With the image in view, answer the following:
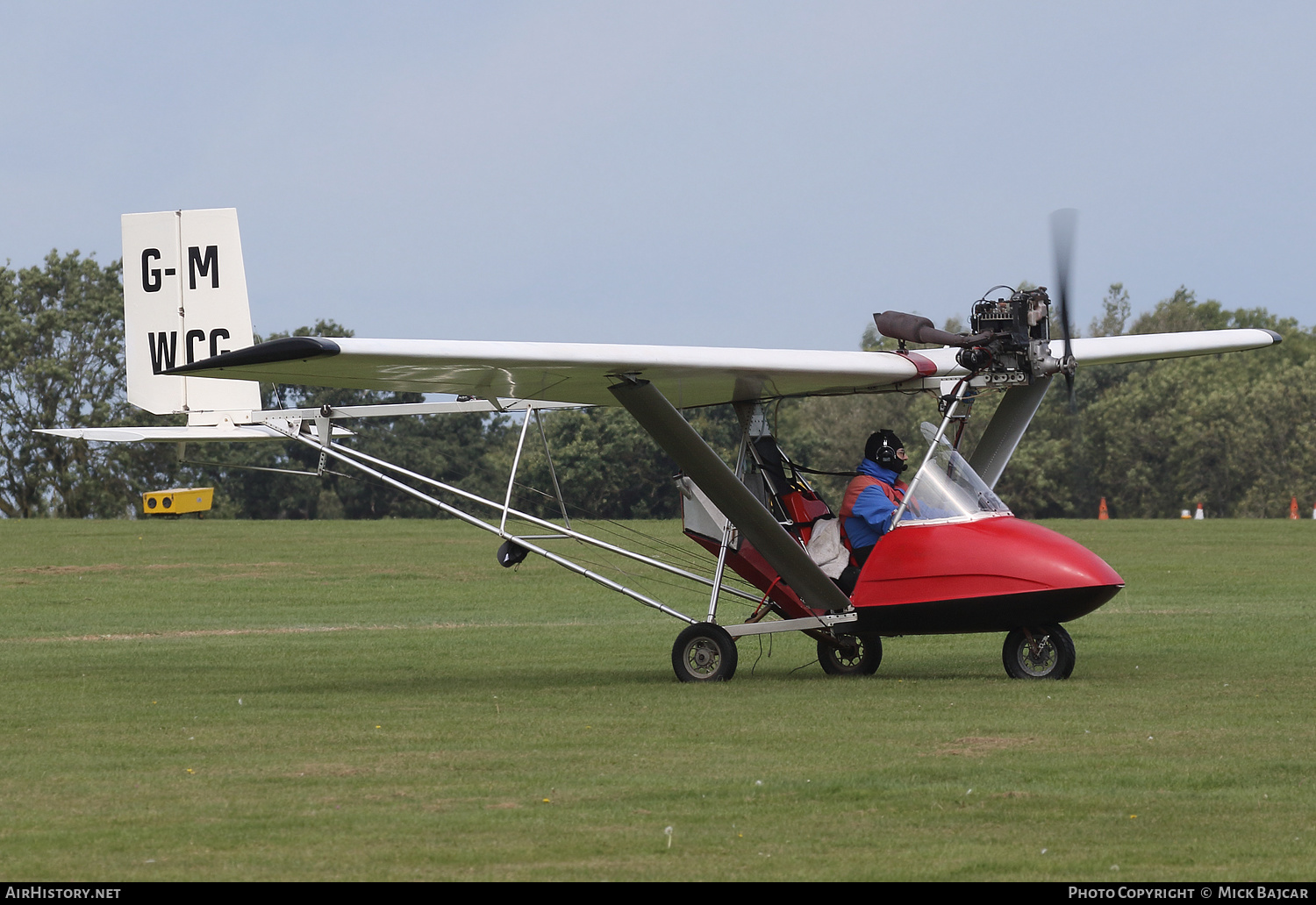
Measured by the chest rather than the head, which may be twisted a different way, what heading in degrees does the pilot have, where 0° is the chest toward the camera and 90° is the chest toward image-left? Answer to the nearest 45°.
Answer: approximately 270°

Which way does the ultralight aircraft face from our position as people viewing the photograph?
facing the viewer and to the right of the viewer

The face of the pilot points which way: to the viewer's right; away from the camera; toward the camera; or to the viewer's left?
to the viewer's right
